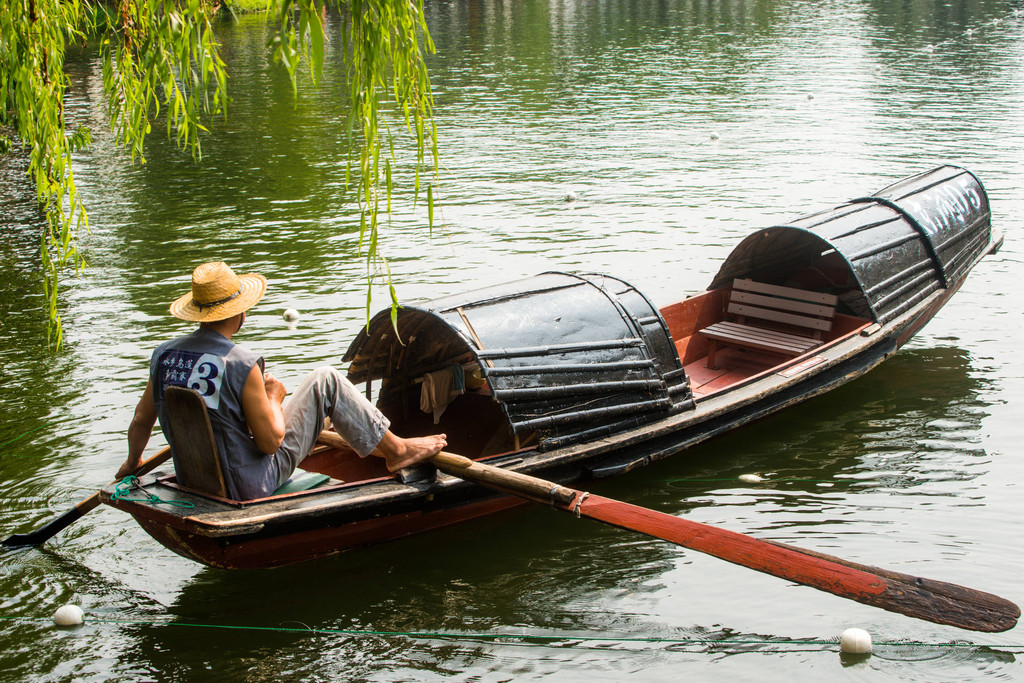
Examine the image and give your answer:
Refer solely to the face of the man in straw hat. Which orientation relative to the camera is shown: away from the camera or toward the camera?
away from the camera

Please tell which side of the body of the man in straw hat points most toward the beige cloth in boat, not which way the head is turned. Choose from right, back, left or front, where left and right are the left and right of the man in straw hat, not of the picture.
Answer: front

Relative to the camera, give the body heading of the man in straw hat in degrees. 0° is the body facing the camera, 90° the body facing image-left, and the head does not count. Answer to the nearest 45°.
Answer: approximately 225°

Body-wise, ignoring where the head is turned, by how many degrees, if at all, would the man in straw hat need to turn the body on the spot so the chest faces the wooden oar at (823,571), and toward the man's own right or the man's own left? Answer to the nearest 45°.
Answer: approximately 90° to the man's own right
